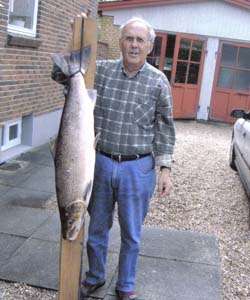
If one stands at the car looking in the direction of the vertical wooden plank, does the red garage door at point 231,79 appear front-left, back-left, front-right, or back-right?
back-right

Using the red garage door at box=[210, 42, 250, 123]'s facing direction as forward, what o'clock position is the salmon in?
The salmon is roughly at 12 o'clock from the red garage door.

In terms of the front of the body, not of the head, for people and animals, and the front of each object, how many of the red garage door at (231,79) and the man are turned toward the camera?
2

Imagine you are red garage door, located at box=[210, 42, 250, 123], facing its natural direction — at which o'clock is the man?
The man is roughly at 12 o'clock from the red garage door.

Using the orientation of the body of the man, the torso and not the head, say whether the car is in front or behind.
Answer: behind

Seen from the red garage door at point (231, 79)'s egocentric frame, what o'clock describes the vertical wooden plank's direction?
The vertical wooden plank is roughly at 12 o'clock from the red garage door.

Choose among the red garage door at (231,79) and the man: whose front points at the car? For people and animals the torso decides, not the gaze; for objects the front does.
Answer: the red garage door
